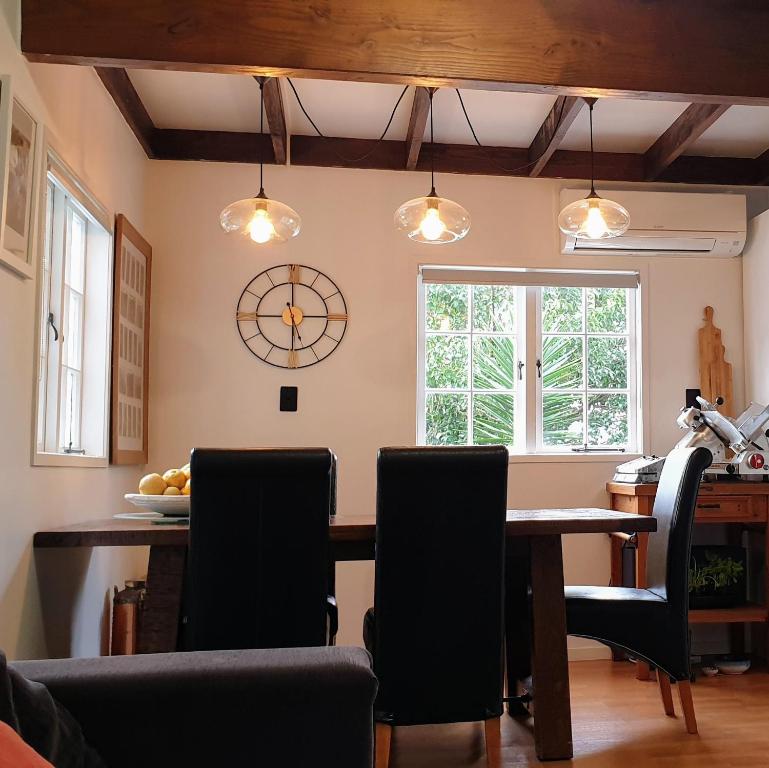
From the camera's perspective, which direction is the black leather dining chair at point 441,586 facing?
away from the camera

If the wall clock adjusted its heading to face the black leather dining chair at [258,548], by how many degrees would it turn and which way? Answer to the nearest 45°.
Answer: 0° — it already faces it

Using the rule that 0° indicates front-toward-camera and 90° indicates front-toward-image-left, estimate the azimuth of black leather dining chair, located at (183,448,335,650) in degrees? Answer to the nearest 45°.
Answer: approximately 180°

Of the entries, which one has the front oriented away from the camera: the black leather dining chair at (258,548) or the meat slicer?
the black leather dining chair

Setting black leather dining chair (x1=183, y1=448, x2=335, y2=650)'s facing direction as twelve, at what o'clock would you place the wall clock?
The wall clock is roughly at 12 o'clock from the black leather dining chair.

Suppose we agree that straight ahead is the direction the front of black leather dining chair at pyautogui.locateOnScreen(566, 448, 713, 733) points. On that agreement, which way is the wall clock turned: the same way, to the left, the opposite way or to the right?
to the left
